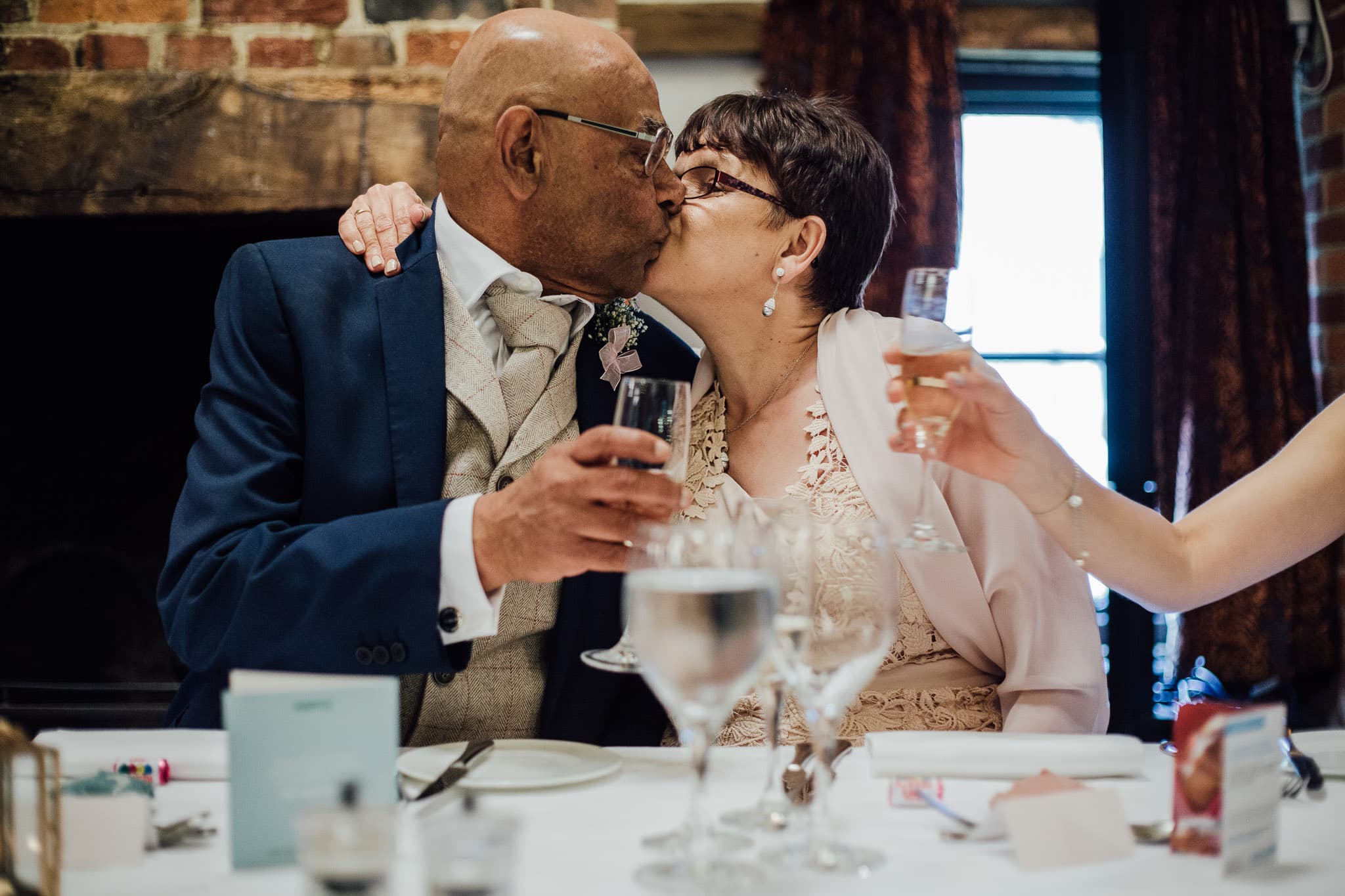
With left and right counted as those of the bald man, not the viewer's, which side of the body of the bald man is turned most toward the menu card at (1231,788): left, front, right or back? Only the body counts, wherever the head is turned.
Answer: front

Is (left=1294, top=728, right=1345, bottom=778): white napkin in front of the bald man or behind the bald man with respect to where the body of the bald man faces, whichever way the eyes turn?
in front

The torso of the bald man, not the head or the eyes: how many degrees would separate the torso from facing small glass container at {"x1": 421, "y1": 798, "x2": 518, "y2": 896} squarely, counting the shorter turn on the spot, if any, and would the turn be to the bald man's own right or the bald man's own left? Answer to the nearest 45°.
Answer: approximately 45° to the bald man's own right

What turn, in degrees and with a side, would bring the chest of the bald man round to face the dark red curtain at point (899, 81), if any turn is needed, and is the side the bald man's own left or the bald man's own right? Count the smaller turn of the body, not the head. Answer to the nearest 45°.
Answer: approximately 90° to the bald man's own left

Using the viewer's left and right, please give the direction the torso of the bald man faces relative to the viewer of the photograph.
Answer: facing the viewer and to the right of the viewer

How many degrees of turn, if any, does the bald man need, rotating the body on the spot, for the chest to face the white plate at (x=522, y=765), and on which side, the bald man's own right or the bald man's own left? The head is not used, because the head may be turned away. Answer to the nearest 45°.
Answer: approximately 45° to the bald man's own right

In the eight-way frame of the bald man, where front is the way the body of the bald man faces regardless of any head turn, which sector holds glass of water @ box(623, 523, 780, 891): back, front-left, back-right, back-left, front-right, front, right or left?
front-right

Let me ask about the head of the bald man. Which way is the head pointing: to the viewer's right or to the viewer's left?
to the viewer's right

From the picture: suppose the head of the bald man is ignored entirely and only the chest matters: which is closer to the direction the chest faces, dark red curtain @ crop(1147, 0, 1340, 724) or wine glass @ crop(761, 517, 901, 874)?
the wine glass

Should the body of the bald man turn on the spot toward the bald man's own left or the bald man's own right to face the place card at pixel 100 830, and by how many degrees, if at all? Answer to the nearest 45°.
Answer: approximately 45° to the bald man's own right

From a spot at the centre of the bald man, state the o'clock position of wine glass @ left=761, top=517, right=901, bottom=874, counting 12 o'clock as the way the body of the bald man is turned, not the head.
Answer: The wine glass is roughly at 1 o'clock from the bald man.

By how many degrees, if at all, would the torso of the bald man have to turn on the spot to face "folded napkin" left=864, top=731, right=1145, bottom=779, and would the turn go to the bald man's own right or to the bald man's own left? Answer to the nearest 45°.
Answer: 0° — they already face it
